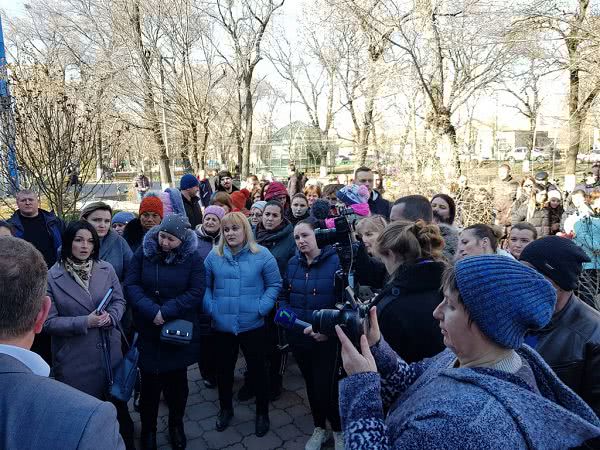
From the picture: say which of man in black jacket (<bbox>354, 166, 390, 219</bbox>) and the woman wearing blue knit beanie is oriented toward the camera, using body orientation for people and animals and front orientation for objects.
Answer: the man in black jacket

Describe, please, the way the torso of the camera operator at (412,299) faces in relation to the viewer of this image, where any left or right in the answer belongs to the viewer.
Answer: facing away from the viewer and to the left of the viewer

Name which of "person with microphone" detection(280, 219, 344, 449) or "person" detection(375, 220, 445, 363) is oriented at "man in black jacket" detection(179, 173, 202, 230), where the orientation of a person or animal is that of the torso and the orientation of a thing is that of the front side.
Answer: "person" detection(375, 220, 445, 363)

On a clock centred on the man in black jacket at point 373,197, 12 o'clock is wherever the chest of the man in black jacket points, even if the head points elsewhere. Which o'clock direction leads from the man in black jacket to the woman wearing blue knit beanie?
The woman wearing blue knit beanie is roughly at 12 o'clock from the man in black jacket.

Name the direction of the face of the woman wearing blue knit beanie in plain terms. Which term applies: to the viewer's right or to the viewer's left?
to the viewer's left

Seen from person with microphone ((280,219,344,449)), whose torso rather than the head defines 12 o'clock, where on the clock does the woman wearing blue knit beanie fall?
The woman wearing blue knit beanie is roughly at 10 o'clock from the person with microphone.

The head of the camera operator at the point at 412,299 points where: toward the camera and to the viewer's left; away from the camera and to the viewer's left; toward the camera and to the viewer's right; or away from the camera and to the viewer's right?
away from the camera and to the viewer's left

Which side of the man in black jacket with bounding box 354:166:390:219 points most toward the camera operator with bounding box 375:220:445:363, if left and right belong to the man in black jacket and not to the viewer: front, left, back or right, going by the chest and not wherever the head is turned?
front

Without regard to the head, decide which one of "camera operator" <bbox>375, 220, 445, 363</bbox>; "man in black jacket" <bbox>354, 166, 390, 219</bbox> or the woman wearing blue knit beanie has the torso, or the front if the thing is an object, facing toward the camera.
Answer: the man in black jacket

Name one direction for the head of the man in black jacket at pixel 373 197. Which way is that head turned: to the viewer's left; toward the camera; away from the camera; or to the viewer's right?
toward the camera

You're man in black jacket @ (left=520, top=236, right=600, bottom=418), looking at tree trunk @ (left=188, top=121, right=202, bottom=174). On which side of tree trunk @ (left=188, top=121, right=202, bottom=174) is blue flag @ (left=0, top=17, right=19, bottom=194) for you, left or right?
left

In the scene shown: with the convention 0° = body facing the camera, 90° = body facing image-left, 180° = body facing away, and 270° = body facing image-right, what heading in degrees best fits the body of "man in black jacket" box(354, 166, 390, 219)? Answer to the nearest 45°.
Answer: approximately 0°

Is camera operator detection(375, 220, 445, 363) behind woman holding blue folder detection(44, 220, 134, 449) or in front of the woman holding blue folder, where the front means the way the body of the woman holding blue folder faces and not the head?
in front

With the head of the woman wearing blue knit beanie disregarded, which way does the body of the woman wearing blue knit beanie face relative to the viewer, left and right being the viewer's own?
facing to the left of the viewer

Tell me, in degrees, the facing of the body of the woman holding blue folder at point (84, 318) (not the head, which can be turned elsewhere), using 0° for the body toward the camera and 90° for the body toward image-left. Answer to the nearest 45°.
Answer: approximately 315°

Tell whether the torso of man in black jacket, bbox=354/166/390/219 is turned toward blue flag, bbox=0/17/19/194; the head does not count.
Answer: no

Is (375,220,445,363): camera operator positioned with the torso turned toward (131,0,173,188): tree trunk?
yes

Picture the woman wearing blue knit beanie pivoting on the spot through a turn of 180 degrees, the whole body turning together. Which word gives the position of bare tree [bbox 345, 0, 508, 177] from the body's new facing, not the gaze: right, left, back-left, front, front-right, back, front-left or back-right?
left

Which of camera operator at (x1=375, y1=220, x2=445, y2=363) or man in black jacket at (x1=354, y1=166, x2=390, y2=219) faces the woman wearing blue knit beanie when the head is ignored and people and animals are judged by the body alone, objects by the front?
the man in black jacket
